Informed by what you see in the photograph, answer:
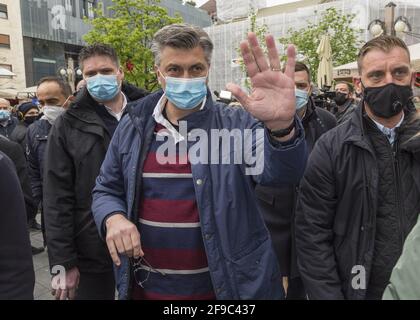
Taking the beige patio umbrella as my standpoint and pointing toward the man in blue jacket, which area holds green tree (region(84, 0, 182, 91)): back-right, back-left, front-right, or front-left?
back-right

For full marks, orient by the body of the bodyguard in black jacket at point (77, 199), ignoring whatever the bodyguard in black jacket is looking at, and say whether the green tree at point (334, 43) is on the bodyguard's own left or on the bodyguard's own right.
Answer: on the bodyguard's own left

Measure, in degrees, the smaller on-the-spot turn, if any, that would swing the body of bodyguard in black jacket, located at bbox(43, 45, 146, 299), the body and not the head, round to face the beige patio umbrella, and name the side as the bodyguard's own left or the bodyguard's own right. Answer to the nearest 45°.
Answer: approximately 90° to the bodyguard's own left

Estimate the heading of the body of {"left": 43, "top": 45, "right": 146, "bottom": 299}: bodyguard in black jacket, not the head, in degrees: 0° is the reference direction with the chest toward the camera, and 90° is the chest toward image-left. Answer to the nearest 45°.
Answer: approximately 315°

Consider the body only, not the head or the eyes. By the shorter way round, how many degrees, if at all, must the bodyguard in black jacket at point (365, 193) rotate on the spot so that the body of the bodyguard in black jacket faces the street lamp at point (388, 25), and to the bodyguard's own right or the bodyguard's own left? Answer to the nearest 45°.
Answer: approximately 135° to the bodyguard's own left

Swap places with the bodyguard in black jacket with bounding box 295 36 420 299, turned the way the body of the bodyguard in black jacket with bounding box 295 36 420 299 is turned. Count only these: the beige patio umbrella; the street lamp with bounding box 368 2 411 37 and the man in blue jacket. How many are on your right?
1

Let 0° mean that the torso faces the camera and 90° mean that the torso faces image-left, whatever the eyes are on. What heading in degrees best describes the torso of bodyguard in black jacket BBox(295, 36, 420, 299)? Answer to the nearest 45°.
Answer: approximately 315°

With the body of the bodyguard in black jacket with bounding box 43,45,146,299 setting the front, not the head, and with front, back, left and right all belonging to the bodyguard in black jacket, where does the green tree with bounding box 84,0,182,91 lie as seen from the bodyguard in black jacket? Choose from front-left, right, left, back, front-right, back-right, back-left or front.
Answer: back-left

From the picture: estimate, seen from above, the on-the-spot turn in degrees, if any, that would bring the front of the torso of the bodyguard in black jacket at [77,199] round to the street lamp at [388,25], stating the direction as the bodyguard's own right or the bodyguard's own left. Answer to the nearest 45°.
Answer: approximately 90° to the bodyguard's own left
